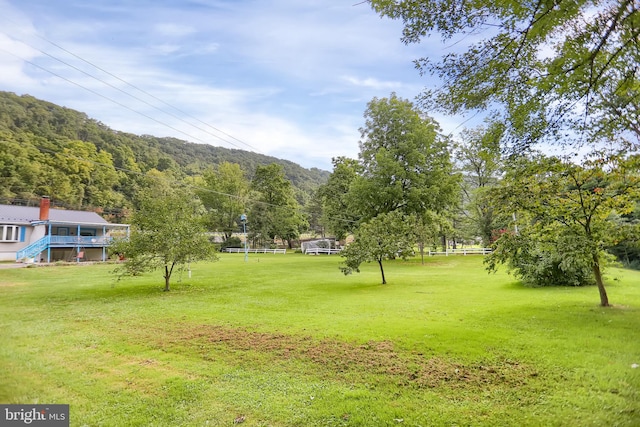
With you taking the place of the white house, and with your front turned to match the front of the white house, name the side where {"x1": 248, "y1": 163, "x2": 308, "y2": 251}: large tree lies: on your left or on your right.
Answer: on your left

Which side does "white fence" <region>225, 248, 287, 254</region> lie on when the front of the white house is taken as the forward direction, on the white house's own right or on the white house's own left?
on the white house's own left

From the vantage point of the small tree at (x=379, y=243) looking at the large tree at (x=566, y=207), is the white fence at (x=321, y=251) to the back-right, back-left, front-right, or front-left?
back-left

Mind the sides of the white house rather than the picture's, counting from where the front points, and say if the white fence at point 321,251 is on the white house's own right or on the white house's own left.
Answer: on the white house's own left
